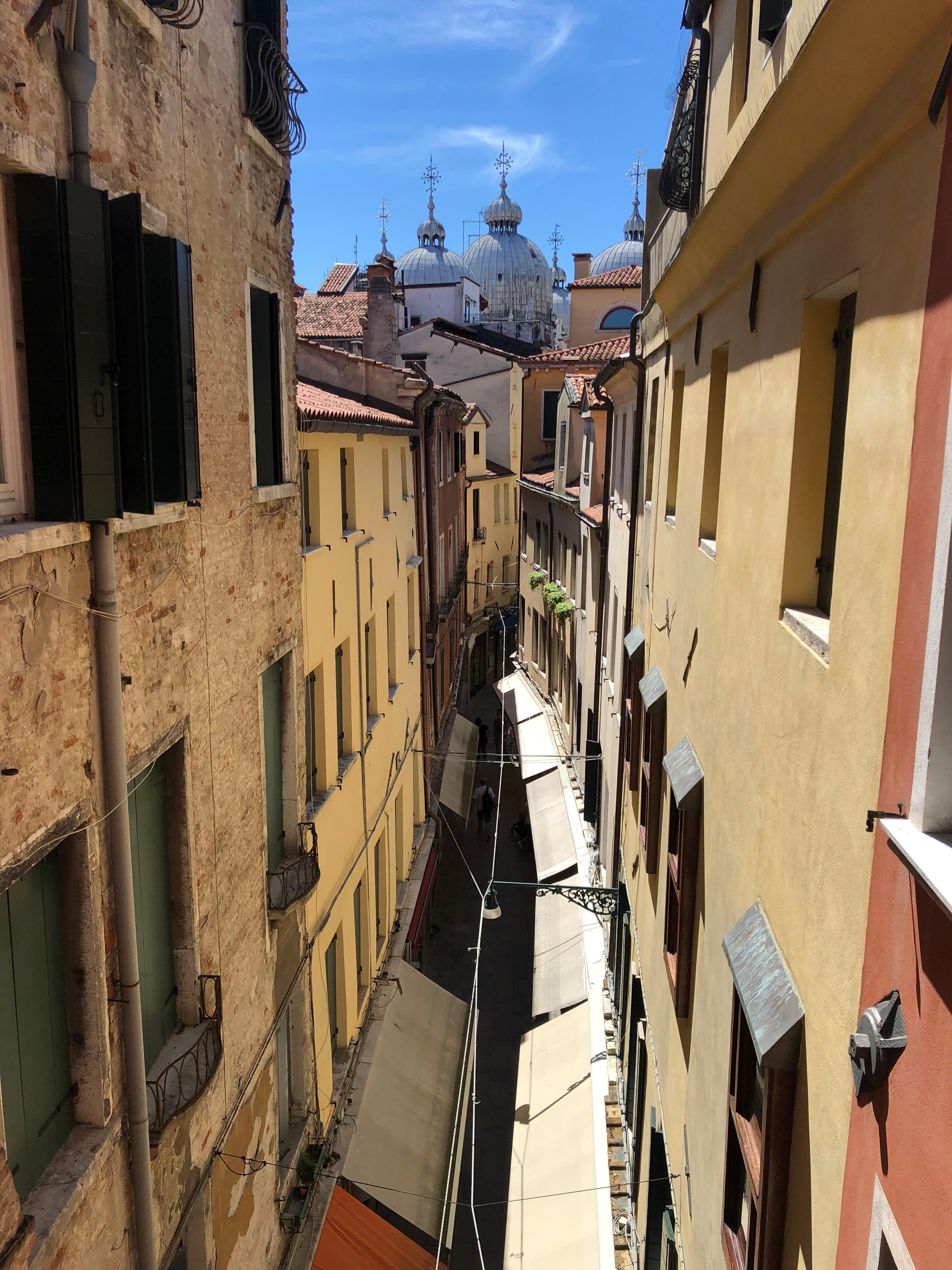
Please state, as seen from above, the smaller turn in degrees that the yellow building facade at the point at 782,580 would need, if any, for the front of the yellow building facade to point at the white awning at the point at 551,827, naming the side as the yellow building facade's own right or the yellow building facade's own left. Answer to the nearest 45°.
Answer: approximately 90° to the yellow building facade's own right

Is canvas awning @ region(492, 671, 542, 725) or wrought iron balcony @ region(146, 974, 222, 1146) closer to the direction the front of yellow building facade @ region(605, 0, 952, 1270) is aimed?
the wrought iron balcony

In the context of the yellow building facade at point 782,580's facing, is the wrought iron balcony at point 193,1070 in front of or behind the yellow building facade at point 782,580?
in front

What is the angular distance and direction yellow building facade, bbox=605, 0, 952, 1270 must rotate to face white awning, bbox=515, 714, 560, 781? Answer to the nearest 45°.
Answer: approximately 90° to its right

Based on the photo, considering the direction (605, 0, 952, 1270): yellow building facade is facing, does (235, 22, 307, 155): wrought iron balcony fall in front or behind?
in front

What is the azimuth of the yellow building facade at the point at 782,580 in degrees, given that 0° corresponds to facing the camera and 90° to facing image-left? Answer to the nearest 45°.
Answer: approximately 90°

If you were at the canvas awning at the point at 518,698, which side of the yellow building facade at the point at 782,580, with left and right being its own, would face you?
right
